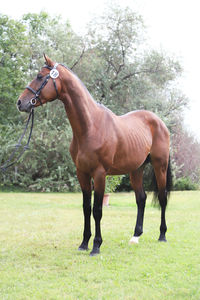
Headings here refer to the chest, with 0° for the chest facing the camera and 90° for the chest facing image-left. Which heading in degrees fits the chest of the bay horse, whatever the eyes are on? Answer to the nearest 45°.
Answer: approximately 45°

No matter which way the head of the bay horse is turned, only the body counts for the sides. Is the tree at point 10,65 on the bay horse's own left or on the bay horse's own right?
on the bay horse's own right
